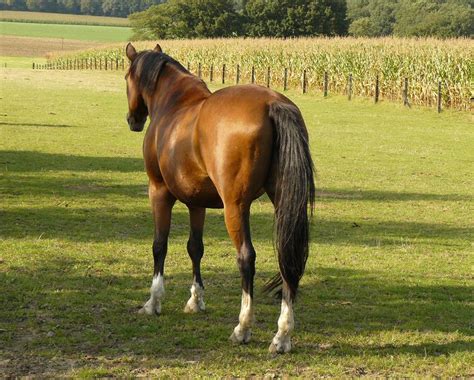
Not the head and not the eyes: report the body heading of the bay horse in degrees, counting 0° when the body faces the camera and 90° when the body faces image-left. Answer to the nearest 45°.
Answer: approximately 135°
